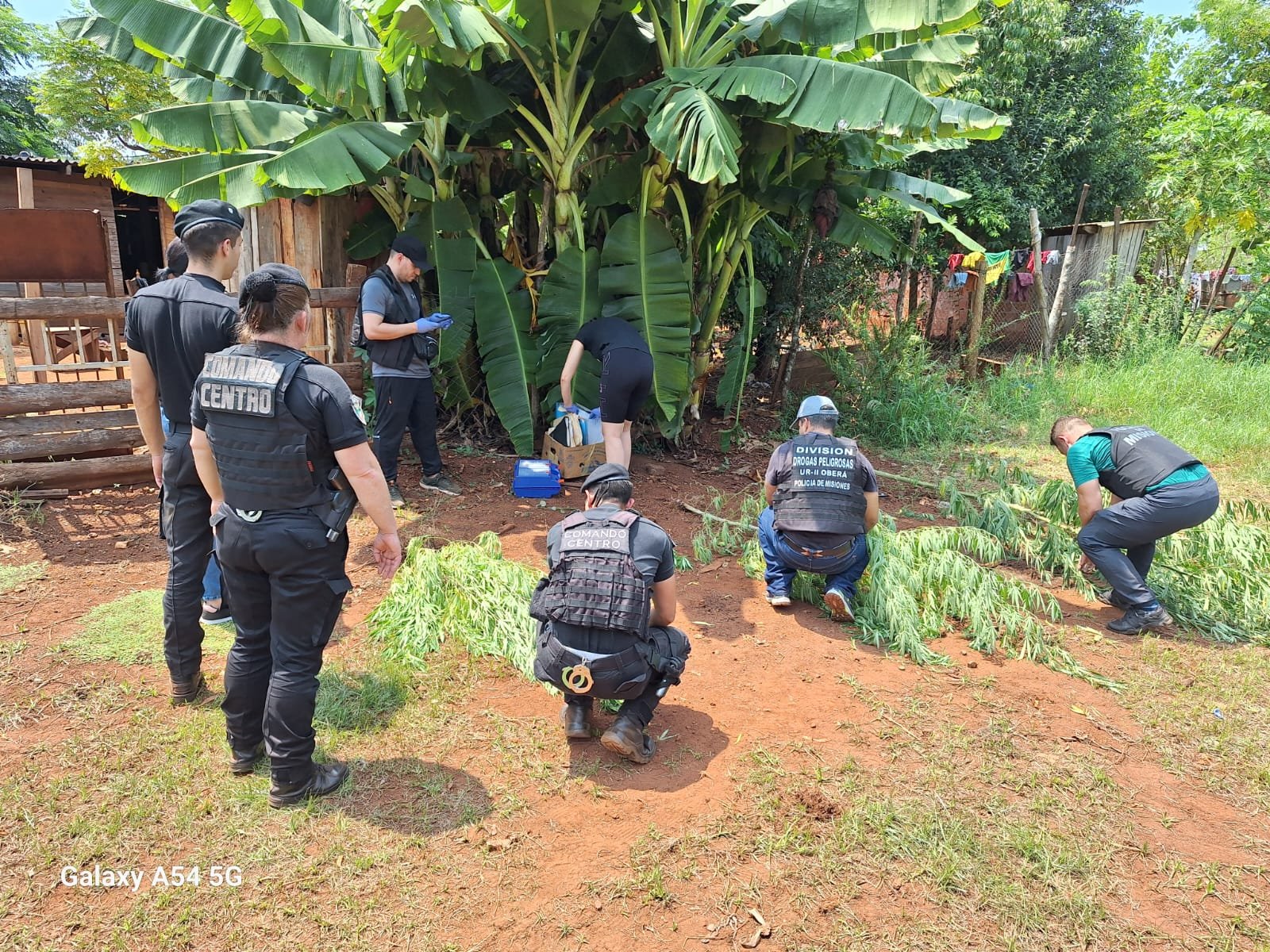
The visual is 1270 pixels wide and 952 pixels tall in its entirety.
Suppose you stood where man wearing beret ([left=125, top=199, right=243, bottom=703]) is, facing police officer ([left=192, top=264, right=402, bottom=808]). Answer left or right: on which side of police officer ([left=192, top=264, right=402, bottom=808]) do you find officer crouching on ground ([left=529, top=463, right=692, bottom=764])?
left

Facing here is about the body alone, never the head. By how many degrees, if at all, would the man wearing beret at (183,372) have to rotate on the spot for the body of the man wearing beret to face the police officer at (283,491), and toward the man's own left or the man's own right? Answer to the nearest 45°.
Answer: approximately 135° to the man's own right

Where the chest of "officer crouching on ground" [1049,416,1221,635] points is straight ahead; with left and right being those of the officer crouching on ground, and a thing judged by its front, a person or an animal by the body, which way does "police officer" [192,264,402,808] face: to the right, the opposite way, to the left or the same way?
to the right

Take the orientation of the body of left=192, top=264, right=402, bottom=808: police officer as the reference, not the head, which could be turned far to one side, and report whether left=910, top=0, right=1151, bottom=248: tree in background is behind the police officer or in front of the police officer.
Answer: in front

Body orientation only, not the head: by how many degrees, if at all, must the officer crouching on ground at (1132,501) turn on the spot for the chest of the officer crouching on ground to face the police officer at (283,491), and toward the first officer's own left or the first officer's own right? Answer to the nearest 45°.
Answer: approximately 45° to the first officer's own left

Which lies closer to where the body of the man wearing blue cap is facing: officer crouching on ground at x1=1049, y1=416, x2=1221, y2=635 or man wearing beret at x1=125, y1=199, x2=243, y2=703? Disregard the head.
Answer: the officer crouching on ground

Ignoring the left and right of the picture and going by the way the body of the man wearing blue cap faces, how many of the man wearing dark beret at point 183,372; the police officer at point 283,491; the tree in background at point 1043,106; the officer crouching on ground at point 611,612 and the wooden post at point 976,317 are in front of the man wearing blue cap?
2

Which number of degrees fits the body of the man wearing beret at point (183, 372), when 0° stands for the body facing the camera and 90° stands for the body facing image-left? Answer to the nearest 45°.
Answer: approximately 225°

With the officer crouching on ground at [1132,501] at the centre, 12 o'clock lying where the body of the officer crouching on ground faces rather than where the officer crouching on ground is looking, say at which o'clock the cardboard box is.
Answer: The cardboard box is roughly at 12 o'clock from the officer crouching on ground.

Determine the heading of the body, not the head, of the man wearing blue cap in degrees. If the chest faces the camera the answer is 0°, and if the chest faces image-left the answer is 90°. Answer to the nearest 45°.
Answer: approximately 180°

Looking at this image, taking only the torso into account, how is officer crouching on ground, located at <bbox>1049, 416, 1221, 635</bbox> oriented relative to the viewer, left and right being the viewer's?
facing to the left of the viewer

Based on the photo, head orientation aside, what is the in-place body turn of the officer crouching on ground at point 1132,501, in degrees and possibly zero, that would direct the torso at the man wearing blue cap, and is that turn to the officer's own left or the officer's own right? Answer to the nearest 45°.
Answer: approximately 45° to the officer's own left

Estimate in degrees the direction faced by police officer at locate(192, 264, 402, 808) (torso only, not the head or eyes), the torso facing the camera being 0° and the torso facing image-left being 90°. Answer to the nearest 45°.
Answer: approximately 225°

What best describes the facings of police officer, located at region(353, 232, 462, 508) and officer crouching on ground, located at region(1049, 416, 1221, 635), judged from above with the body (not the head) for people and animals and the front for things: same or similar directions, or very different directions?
very different directions
